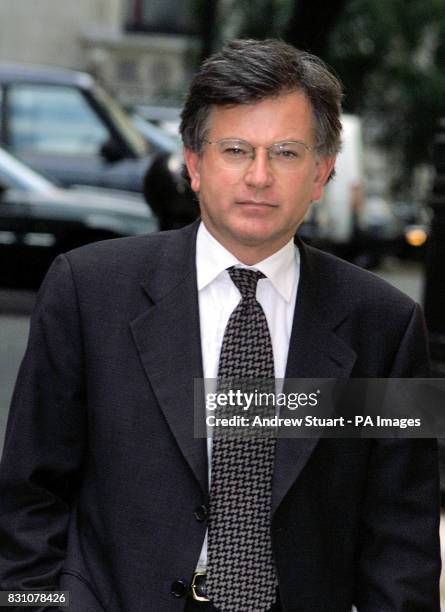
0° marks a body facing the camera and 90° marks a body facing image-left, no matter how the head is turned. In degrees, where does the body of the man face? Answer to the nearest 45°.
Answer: approximately 0°

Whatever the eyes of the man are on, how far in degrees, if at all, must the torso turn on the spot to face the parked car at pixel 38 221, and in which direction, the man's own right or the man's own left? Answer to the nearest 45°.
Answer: approximately 180°

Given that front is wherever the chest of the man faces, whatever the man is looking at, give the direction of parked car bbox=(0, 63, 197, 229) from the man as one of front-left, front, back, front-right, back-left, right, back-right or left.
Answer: back
